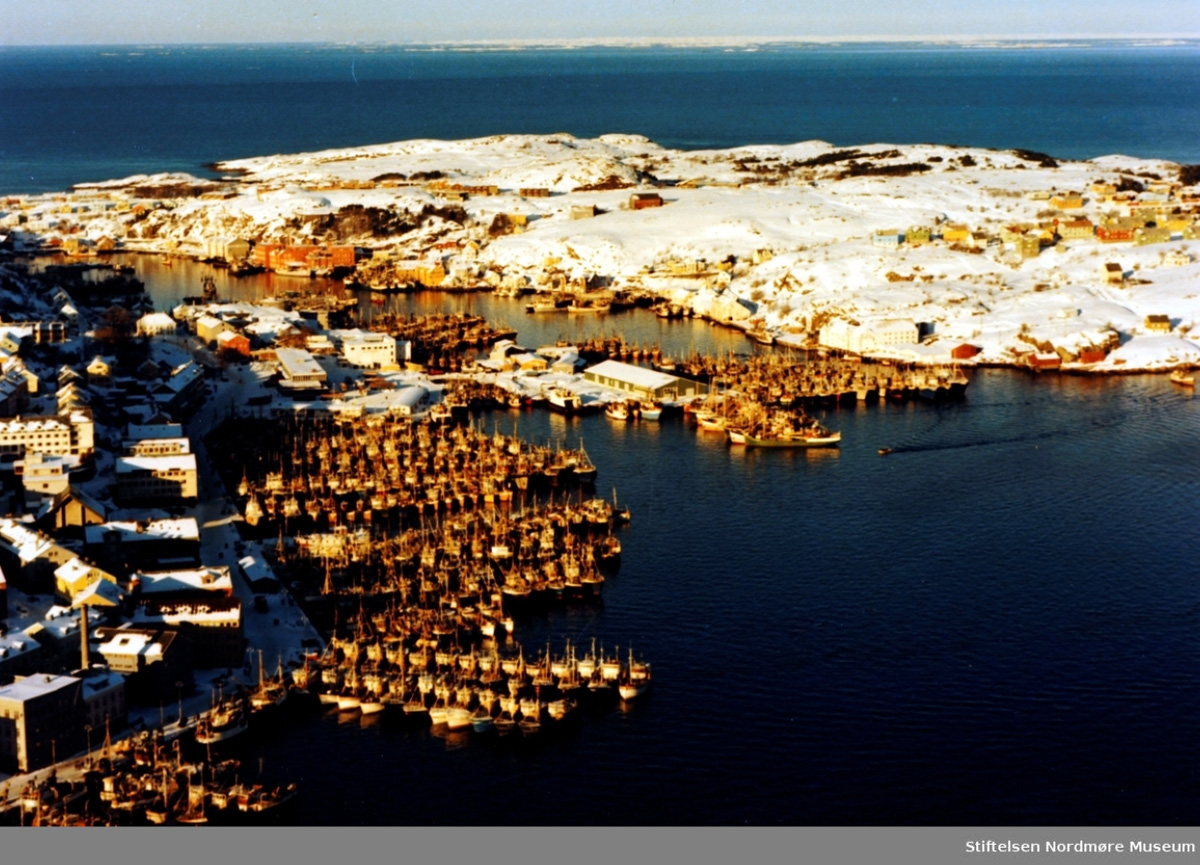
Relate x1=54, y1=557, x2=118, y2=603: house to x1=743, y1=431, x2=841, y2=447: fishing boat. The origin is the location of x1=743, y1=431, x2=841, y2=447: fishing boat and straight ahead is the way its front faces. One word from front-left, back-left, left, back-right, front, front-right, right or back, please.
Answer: back-right

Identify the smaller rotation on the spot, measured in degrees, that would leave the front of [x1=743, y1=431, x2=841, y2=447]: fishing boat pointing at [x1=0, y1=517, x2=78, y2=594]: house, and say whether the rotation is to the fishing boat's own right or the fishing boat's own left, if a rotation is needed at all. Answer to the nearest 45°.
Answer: approximately 135° to the fishing boat's own right

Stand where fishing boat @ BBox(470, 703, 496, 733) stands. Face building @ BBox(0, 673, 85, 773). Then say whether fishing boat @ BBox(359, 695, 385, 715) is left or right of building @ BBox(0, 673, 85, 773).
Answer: right

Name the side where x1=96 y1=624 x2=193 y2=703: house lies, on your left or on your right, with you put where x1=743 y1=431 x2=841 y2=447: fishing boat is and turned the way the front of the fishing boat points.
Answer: on your right

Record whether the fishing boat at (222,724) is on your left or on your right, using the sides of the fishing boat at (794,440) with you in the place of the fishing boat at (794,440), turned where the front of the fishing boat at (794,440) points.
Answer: on your right

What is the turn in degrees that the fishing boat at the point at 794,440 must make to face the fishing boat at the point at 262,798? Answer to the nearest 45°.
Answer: approximately 90° to its right

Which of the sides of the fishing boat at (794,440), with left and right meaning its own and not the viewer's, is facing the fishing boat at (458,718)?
right

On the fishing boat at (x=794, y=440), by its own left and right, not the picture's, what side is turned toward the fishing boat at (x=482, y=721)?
right

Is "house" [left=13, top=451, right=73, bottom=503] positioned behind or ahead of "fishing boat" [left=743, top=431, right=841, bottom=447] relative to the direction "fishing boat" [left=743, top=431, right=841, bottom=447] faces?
behind

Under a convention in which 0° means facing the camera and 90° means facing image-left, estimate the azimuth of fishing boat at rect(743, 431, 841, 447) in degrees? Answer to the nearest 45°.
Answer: approximately 270°
